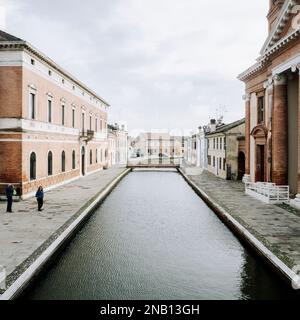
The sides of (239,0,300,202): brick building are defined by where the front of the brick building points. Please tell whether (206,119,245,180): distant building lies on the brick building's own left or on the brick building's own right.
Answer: on the brick building's own right

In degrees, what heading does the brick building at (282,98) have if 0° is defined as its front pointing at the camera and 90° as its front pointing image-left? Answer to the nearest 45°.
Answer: approximately 45°

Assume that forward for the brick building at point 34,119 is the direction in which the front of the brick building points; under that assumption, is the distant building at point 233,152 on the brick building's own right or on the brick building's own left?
on the brick building's own left

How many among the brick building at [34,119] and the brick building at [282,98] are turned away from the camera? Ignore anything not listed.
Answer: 0

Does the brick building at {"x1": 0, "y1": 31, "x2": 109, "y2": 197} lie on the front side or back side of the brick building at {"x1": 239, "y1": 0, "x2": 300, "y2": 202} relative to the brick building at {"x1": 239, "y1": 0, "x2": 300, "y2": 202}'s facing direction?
on the front side

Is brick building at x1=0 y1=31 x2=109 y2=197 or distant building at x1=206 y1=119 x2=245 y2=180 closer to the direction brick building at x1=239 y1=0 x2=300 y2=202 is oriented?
the brick building

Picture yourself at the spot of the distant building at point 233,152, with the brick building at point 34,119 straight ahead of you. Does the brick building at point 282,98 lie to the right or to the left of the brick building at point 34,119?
left

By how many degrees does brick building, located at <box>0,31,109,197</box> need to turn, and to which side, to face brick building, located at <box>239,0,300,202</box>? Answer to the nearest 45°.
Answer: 0° — it already faces it

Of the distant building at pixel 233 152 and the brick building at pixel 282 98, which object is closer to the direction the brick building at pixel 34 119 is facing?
the brick building

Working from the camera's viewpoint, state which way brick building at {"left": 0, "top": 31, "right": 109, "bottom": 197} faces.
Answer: facing the viewer and to the right of the viewer
